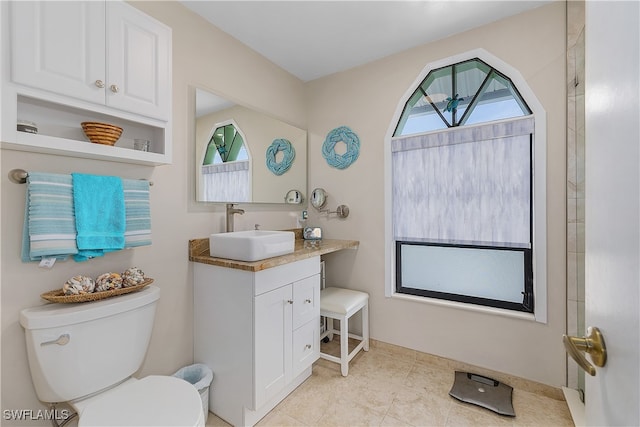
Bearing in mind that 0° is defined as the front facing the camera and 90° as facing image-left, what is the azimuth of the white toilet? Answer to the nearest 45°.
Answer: approximately 315°

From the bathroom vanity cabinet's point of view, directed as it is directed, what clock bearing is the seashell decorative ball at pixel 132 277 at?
The seashell decorative ball is roughly at 4 o'clock from the bathroom vanity cabinet.

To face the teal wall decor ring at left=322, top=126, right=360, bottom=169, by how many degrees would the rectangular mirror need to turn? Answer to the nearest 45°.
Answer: approximately 45° to its left

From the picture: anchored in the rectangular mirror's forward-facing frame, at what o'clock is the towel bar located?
The towel bar is roughly at 3 o'clock from the rectangular mirror.

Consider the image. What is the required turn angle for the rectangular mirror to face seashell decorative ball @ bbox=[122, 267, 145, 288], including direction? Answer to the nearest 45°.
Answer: approximately 90° to its right

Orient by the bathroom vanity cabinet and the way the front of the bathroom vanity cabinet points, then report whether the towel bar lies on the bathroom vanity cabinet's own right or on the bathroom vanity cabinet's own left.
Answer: on the bathroom vanity cabinet's own right

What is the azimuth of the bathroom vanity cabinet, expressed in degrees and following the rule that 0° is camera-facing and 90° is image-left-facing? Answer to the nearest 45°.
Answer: approximately 315°

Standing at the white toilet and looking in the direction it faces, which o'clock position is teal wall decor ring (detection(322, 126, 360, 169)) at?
The teal wall decor ring is roughly at 10 o'clock from the white toilet.
